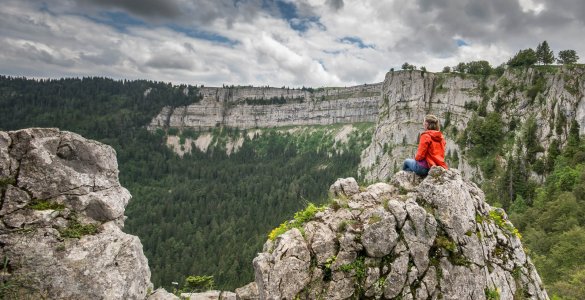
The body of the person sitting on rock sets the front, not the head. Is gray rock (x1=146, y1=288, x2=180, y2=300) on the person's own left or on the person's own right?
on the person's own left

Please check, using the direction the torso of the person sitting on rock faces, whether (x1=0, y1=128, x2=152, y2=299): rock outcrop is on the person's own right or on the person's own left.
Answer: on the person's own left

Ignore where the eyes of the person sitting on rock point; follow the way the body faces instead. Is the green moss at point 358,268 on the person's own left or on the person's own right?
on the person's own left

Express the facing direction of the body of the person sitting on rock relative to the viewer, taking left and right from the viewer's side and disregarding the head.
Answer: facing away from the viewer and to the left of the viewer

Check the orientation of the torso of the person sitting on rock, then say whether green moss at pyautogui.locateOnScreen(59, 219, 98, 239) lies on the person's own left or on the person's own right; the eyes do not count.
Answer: on the person's own left
